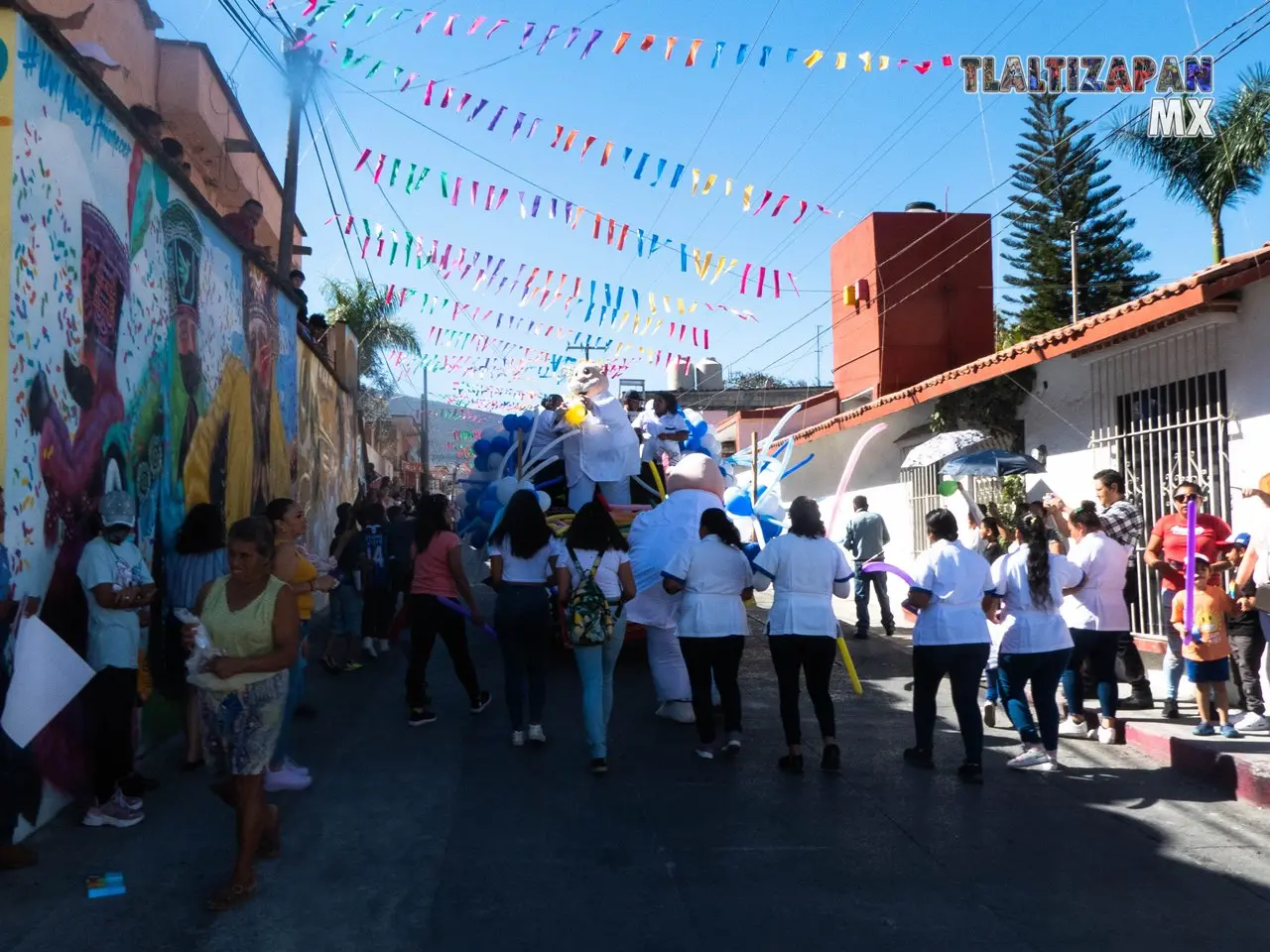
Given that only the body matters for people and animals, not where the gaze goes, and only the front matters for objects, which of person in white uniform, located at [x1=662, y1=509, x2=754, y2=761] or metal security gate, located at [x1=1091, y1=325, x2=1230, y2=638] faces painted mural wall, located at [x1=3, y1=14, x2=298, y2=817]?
the metal security gate

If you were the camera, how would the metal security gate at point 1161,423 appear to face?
facing the viewer and to the left of the viewer

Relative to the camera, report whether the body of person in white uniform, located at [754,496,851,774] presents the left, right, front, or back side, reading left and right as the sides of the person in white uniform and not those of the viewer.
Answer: back

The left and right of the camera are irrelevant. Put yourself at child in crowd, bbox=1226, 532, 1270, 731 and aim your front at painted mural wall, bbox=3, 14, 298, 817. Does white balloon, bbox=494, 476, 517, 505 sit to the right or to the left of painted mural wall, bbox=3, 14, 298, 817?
right

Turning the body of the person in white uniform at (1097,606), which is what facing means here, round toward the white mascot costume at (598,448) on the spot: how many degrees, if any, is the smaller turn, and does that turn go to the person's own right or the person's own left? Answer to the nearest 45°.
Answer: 0° — they already face it

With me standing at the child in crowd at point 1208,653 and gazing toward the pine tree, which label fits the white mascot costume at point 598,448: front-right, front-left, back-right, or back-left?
front-left

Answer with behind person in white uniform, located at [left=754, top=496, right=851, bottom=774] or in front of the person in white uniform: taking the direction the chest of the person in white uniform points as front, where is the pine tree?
in front

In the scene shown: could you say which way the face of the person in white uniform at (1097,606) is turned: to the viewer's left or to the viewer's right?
to the viewer's left

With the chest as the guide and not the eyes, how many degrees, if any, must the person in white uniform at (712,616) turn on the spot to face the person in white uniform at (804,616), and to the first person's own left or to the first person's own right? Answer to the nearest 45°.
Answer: approximately 90° to the first person's own right

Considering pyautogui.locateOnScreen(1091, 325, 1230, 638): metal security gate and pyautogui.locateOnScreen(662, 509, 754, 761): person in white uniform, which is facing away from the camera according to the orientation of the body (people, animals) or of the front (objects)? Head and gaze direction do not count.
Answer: the person in white uniform

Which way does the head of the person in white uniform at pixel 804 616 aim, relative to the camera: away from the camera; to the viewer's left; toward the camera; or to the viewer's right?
away from the camera

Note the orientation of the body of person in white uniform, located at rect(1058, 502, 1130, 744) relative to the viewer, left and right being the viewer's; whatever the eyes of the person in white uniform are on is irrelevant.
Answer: facing away from the viewer and to the left of the viewer

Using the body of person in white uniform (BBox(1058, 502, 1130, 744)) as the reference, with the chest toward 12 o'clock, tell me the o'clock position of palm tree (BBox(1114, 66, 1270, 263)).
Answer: The palm tree is roughly at 2 o'clock from the person in white uniform.

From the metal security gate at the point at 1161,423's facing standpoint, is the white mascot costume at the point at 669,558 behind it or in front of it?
in front

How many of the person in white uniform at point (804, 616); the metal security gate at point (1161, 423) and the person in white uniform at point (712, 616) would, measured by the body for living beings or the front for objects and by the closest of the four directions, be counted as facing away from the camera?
2

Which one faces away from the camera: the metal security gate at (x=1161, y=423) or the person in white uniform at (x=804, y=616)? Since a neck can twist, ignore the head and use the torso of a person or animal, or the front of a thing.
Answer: the person in white uniform

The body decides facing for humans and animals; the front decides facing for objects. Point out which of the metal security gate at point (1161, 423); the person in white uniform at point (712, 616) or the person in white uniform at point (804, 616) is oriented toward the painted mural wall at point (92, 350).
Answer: the metal security gate

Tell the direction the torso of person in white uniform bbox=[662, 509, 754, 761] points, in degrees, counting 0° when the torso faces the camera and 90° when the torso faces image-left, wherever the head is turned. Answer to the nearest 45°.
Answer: approximately 180°

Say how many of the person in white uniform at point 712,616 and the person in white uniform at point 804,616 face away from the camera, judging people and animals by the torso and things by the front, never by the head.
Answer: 2
